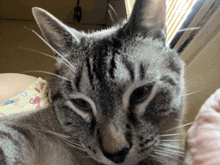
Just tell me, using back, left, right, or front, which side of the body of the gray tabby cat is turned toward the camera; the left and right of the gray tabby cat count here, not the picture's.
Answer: front

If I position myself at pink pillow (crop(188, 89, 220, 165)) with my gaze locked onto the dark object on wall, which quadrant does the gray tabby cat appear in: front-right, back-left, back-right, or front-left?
front-left

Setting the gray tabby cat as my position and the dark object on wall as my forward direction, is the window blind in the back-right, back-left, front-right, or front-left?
front-right

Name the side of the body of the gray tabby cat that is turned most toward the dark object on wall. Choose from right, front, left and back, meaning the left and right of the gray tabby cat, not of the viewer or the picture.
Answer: back
